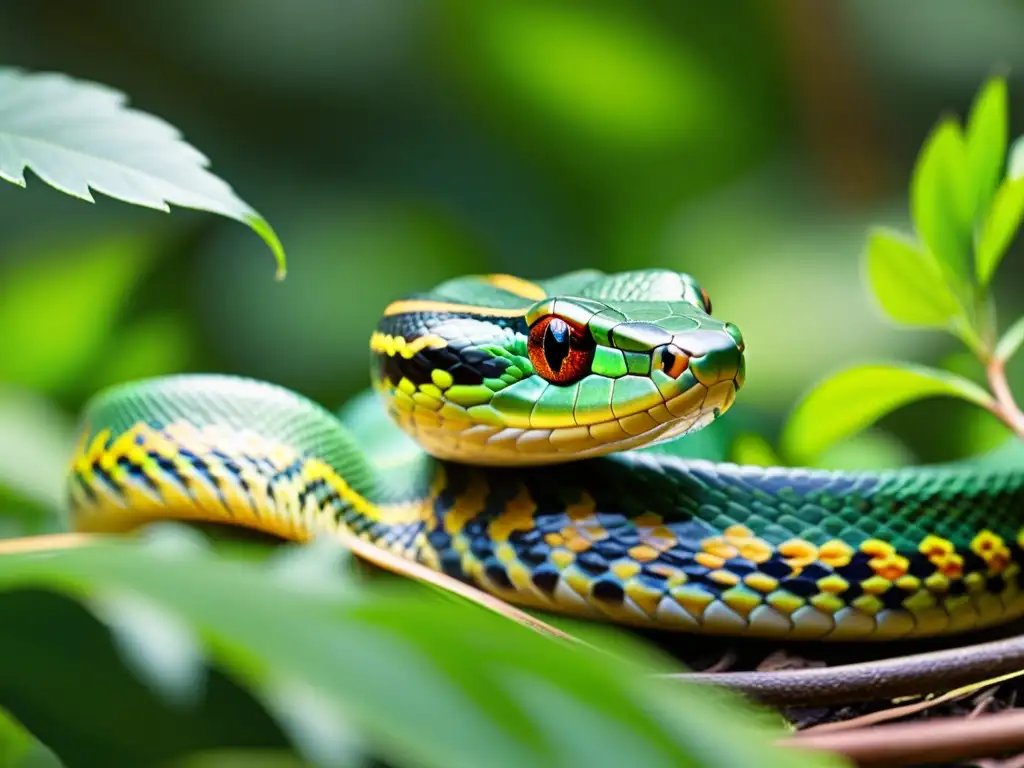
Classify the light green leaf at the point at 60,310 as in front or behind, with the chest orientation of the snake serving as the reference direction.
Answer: behind

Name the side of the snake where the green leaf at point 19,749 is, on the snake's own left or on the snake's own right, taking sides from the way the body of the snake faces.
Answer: on the snake's own right

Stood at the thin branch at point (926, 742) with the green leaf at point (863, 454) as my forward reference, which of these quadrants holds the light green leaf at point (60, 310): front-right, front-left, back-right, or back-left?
front-left

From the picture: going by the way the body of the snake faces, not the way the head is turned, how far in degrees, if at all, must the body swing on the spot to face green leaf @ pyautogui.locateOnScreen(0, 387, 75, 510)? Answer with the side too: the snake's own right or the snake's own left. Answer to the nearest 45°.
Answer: approximately 180°

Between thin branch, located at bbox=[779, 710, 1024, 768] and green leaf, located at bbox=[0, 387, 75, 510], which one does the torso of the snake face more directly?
the thin branch

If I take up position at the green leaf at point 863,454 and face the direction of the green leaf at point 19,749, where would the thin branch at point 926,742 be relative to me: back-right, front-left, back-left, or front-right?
front-left

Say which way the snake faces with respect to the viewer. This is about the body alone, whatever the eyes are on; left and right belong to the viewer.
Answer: facing the viewer and to the right of the viewer
